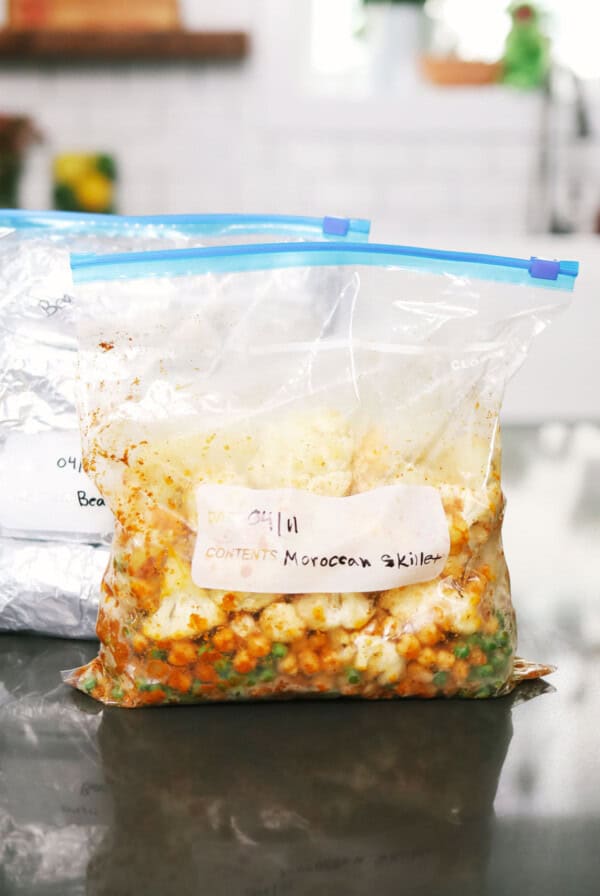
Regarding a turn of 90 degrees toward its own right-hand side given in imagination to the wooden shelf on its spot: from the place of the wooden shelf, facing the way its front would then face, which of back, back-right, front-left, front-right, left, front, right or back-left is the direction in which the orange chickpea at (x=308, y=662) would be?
left

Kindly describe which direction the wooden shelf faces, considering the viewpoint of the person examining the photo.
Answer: facing the viewer

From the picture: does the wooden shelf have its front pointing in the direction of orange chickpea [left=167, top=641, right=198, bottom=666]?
yes

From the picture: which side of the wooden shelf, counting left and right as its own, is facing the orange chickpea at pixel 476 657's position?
front

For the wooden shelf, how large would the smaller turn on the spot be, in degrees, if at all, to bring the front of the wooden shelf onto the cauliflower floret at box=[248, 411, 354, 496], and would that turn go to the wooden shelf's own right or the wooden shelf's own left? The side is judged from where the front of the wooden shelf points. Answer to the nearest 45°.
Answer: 0° — it already faces it

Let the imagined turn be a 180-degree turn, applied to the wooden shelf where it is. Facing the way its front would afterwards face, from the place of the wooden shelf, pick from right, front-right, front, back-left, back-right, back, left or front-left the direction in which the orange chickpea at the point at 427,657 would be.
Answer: back

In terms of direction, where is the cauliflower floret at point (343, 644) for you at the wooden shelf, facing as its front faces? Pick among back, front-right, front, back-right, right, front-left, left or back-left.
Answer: front

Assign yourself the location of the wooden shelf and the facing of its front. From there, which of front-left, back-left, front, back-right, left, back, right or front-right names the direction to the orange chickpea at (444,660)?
front

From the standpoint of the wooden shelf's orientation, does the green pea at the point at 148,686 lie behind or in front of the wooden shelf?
in front

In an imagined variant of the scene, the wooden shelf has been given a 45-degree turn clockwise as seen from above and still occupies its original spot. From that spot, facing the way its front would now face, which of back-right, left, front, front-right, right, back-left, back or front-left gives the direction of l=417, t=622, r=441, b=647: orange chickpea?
front-left

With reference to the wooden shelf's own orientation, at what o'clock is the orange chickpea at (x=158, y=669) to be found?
The orange chickpea is roughly at 12 o'clock from the wooden shelf.

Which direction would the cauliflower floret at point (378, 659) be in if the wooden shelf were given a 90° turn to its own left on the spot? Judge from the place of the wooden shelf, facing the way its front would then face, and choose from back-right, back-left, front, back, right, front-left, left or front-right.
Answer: right

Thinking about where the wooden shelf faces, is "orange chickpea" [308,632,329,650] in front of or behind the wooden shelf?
in front

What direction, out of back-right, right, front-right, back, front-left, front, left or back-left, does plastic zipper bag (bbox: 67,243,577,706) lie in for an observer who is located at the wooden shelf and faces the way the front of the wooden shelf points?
front

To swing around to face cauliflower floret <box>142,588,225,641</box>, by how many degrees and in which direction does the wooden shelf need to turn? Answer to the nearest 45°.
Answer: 0° — it already faces it

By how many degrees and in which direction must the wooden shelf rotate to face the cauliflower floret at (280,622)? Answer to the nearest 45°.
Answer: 0° — it already faces it

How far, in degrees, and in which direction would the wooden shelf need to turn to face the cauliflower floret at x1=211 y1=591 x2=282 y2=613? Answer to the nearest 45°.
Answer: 0° — it already faces it

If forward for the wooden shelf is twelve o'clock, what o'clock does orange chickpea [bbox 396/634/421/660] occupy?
The orange chickpea is roughly at 12 o'clock from the wooden shelf.

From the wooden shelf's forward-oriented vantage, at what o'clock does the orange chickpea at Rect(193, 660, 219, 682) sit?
The orange chickpea is roughly at 12 o'clock from the wooden shelf.

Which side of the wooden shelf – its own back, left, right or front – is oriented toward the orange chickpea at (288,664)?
front
